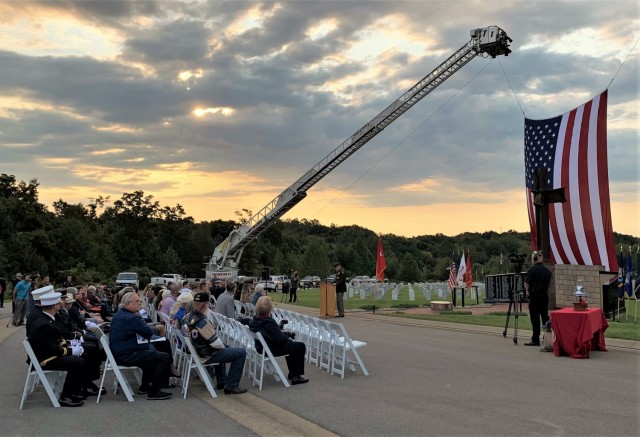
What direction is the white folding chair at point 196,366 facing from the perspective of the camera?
to the viewer's right

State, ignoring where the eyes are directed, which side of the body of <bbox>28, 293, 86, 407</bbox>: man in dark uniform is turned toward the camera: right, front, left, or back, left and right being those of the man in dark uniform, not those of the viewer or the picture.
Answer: right

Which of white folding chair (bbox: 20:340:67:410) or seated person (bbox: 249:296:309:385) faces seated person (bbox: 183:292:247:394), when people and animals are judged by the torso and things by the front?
the white folding chair

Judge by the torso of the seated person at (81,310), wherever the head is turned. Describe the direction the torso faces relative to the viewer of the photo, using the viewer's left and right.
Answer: facing to the right of the viewer

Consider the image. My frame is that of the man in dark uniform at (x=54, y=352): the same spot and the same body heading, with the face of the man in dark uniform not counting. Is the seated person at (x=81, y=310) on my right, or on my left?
on my left

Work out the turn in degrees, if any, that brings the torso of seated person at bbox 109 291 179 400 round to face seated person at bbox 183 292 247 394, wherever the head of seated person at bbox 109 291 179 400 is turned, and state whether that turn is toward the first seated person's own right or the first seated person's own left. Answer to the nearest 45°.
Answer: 0° — they already face them

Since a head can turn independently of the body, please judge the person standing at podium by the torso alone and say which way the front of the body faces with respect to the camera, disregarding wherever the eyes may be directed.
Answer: to the viewer's left

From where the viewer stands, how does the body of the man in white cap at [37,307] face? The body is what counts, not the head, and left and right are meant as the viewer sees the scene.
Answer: facing to the right of the viewer

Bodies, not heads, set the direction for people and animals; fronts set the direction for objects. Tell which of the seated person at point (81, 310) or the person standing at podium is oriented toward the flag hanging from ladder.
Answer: the seated person

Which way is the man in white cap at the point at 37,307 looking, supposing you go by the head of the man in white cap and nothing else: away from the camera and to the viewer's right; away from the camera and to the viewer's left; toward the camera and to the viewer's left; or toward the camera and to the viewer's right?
away from the camera and to the viewer's right

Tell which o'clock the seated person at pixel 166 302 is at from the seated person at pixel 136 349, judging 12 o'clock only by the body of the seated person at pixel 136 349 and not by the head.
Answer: the seated person at pixel 166 302 is roughly at 9 o'clock from the seated person at pixel 136 349.

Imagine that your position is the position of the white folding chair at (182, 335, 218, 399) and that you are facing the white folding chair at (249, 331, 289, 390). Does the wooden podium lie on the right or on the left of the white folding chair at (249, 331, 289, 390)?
left
